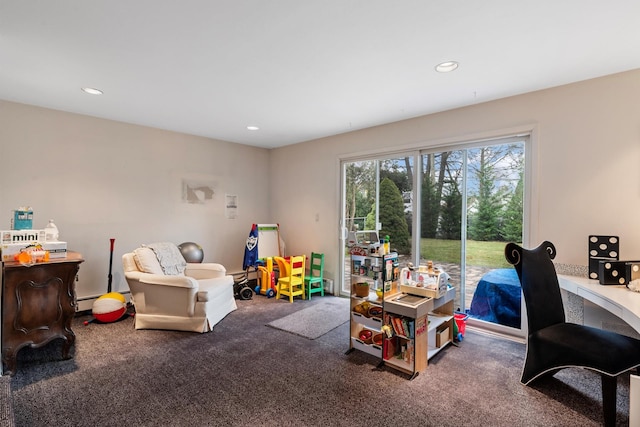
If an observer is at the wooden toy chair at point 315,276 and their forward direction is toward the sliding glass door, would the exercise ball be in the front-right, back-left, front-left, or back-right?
back-right

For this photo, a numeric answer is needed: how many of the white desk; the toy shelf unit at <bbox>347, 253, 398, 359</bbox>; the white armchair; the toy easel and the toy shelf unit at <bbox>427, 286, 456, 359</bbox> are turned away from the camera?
0

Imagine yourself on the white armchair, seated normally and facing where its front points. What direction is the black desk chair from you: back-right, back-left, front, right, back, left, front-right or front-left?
front

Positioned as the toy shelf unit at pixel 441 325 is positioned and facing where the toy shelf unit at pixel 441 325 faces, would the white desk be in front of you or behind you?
in front

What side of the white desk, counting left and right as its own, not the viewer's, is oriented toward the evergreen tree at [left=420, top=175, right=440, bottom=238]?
right

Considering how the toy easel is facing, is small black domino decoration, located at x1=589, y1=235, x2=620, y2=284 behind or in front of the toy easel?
in front

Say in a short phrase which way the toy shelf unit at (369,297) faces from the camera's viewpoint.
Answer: facing the viewer and to the left of the viewer

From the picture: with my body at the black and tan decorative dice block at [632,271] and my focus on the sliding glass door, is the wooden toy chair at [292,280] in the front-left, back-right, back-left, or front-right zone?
front-left

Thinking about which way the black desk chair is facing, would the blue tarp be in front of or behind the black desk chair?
behind

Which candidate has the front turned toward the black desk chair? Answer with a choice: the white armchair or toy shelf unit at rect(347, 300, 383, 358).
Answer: the white armchair

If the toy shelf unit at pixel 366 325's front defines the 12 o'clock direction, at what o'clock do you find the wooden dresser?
The wooden dresser is roughly at 1 o'clock from the toy shelf unit.

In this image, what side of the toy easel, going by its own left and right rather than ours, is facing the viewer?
front

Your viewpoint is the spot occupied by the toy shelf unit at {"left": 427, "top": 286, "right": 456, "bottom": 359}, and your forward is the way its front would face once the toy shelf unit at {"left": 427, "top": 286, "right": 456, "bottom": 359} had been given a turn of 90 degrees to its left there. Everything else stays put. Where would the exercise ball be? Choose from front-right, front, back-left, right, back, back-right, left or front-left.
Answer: back-left

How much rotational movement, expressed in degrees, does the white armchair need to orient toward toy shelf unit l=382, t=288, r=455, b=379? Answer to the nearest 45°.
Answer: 0° — it already faces it
